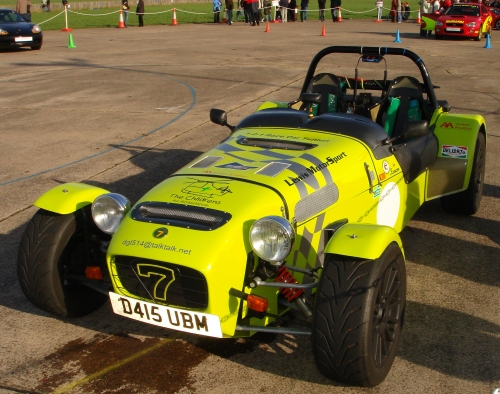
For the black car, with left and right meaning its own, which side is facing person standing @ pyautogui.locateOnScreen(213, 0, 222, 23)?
left

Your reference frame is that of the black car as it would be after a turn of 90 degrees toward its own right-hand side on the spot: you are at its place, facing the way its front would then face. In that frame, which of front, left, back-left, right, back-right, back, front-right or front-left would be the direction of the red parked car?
back-left

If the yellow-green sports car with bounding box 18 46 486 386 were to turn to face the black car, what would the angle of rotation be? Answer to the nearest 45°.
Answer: approximately 135° to its right

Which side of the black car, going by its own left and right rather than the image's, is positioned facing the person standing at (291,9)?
left

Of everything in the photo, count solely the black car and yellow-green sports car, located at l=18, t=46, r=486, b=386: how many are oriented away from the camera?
0

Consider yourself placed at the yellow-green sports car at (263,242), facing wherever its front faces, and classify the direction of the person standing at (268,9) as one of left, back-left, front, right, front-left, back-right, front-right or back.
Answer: back-right

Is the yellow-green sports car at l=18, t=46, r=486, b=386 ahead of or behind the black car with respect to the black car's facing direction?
ahead

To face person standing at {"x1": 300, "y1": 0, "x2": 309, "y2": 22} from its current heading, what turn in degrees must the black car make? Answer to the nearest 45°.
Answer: approximately 90° to its left

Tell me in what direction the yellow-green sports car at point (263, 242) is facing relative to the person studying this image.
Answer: facing the viewer and to the left of the viewer

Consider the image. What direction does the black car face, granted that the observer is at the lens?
facing the viewer and to the right of the viewer

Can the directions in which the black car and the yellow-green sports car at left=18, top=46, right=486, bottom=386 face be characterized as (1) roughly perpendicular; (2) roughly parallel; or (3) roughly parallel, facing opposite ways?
roughly perpendicular
